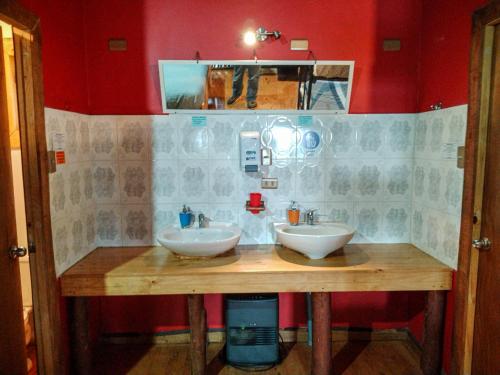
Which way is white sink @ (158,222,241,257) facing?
toward the camera

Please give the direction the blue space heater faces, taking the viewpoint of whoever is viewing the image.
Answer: facing the viewer

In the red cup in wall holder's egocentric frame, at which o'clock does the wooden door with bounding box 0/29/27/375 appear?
The wooden door is roughly at 2 o'clock from the red cup in wall holder.

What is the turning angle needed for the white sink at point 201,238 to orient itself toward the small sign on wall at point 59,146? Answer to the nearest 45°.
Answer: approximately 90° to its right

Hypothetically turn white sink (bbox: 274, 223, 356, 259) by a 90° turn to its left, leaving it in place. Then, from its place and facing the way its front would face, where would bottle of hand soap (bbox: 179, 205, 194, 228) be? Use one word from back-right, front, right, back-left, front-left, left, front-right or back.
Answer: back

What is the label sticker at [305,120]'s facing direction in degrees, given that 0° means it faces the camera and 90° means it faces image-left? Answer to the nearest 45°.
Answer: approximately 0°

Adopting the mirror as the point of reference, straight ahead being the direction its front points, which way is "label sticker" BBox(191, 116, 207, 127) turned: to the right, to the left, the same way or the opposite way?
the same way

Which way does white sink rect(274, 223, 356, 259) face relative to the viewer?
toward the camera
